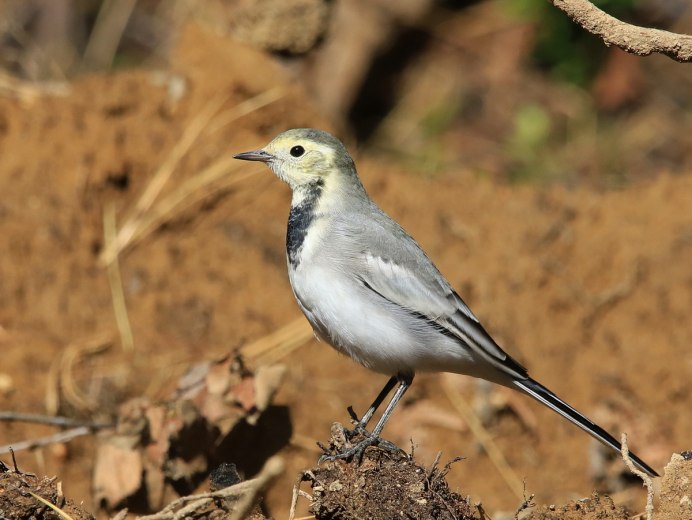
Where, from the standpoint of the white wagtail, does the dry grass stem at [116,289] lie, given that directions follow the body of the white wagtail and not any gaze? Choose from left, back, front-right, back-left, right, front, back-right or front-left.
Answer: front-right

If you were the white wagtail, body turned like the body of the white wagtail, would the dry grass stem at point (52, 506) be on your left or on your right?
on your left

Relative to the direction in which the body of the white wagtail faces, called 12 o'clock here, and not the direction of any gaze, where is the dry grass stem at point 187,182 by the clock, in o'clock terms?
The dry grass stem is roughly at 2 o'clock from the white wagtail.

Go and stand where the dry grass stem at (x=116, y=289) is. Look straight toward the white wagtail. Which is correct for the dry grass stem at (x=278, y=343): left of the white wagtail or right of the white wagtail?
left

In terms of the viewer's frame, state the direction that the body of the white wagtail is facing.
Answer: to the viewer's left

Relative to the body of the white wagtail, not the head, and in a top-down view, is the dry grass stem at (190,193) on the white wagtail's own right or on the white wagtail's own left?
on the white wagtail's own right

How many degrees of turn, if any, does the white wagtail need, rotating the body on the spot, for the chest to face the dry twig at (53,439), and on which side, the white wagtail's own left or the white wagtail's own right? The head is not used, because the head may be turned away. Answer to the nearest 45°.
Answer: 0° — it already faces it
